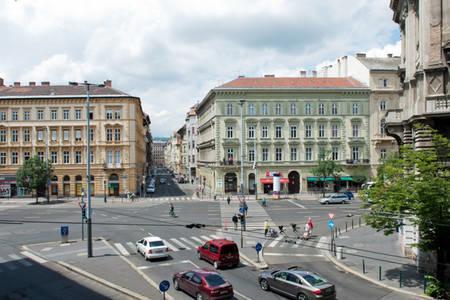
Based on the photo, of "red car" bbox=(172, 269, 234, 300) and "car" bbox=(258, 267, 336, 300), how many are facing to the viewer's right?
0

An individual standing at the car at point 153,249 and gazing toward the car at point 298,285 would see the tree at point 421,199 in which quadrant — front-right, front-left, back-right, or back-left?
front-left

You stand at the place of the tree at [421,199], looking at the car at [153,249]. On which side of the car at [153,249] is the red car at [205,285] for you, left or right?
left

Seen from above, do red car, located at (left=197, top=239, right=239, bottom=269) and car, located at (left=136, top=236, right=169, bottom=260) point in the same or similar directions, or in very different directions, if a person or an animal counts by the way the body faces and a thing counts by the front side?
same or similar directions

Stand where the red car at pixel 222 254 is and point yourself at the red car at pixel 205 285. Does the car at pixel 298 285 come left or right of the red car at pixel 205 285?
left

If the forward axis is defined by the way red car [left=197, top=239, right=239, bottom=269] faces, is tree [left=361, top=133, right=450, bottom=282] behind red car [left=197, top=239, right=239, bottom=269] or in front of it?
behind

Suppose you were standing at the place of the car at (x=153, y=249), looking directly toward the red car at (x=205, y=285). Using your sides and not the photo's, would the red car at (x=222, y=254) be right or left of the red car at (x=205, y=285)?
left

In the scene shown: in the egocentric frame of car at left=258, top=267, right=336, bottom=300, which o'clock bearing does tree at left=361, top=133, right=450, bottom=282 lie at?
The tree is roughly at 4 o'clock from the car.

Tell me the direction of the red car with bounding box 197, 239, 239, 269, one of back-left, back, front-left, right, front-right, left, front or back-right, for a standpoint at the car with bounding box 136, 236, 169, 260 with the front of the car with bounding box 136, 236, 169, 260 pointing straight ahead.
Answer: back
